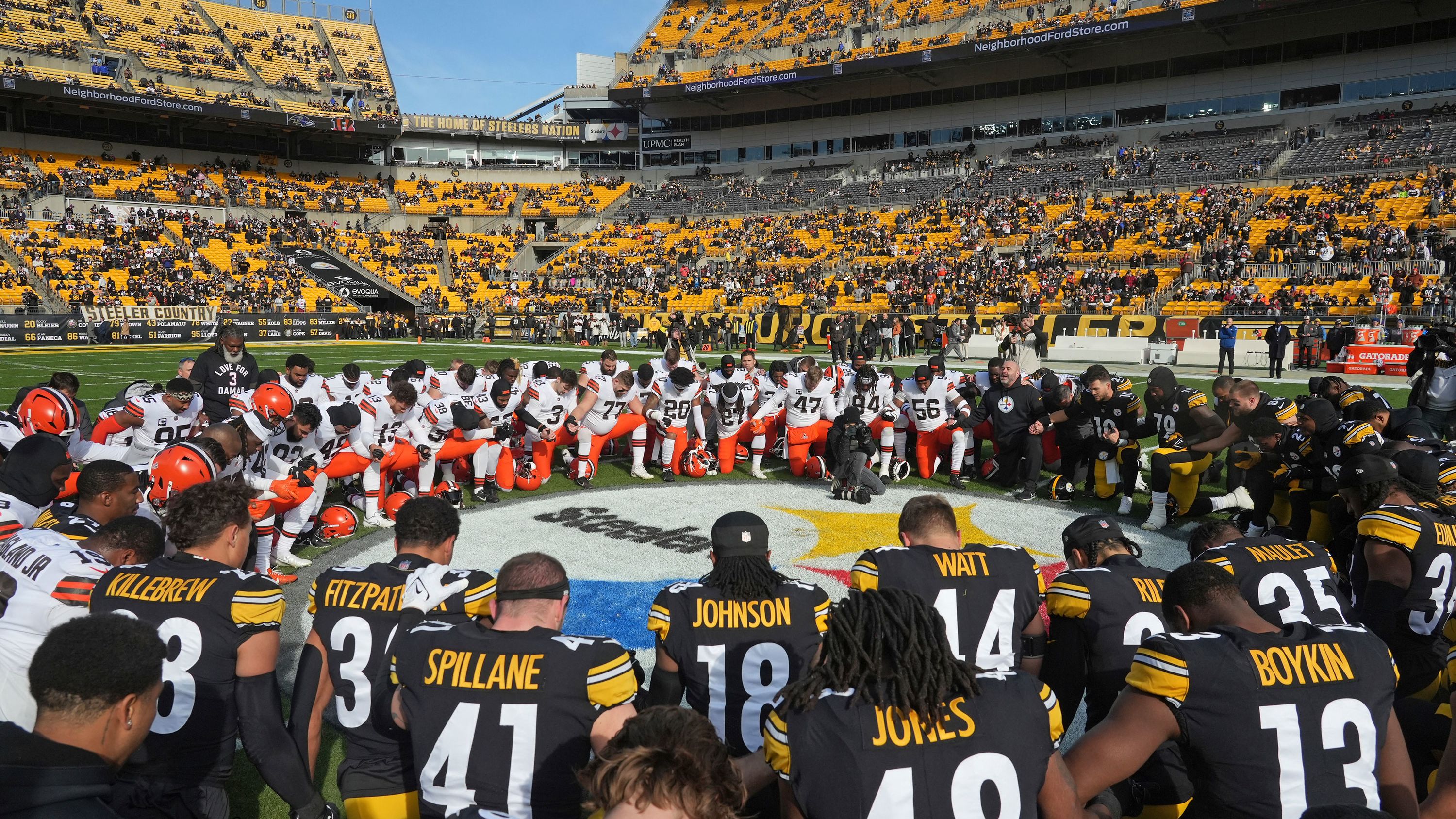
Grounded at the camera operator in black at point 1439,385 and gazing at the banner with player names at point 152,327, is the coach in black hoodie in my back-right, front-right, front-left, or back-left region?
front-left

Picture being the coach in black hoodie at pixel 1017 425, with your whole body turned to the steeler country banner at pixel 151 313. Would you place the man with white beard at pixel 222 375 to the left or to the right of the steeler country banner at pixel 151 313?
left

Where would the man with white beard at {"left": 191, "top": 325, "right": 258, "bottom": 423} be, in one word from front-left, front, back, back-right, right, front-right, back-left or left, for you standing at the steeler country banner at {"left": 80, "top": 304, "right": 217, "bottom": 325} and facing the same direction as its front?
front

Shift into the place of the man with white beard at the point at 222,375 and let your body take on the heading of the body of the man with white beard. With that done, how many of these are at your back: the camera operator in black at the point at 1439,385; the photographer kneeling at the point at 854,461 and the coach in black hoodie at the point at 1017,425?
0

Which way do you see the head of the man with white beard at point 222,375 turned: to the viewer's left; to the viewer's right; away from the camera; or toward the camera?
toward the camera

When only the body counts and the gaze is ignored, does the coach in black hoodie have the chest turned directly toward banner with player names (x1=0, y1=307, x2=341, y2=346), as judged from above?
no

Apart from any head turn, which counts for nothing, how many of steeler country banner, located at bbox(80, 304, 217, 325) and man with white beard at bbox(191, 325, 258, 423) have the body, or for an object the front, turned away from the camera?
0

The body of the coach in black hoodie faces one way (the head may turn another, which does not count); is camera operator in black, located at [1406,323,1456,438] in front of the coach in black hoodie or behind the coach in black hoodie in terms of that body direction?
behind

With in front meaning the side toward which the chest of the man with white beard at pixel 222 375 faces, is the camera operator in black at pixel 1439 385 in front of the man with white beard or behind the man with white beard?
in front

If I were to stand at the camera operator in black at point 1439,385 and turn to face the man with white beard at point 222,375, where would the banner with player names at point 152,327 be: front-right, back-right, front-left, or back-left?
front-right

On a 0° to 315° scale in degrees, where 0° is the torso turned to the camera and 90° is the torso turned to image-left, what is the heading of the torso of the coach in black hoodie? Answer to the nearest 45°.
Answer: approximately 45°

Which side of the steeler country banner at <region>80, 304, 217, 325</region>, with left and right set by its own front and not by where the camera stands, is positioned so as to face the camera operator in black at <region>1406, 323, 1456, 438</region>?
front

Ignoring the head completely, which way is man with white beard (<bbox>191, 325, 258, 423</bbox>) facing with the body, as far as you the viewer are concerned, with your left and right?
facing the viewer and to the right of the viewer

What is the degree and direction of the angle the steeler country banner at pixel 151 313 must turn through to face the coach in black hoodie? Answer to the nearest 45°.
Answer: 0° — it already faces them

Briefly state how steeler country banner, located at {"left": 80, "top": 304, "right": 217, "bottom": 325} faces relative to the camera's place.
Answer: facing the viewer

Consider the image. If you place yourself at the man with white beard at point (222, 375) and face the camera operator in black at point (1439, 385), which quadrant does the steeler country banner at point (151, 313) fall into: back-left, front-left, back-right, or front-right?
back-left

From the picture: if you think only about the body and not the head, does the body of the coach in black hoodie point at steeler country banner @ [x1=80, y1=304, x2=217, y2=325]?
no

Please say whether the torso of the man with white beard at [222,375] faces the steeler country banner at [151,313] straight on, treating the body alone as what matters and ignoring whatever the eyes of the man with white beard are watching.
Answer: no

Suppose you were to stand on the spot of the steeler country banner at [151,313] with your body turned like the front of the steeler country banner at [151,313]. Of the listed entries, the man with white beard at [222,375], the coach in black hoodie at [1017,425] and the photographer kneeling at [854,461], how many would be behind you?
0
